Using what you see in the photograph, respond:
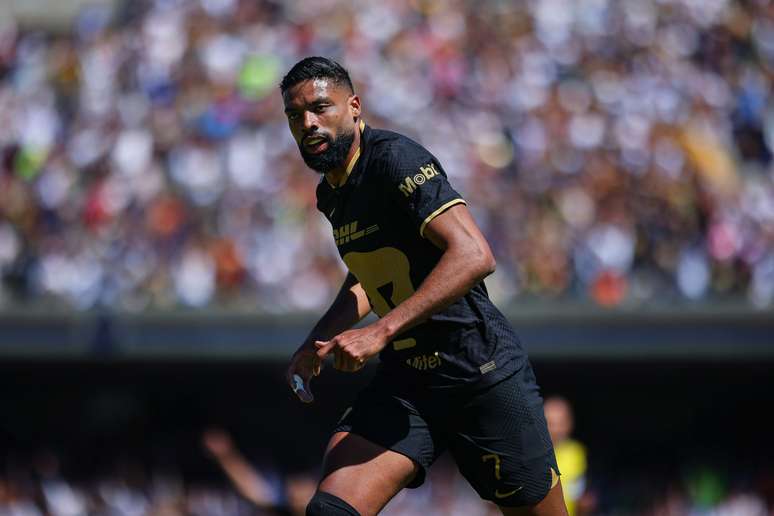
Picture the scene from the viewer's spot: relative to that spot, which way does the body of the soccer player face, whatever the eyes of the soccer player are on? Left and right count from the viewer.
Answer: facing the viewer and to the left of the viewer

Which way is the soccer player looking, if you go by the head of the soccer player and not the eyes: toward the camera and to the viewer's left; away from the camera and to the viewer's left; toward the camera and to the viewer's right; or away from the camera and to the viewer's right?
toward the camera and to the viewer's left

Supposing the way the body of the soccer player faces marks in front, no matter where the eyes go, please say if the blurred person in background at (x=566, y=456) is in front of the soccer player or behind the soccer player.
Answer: behind
